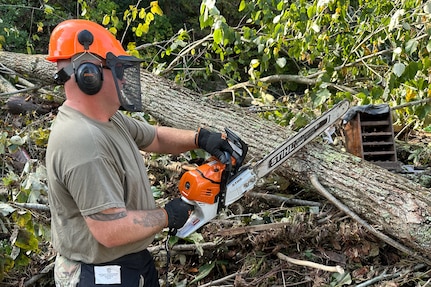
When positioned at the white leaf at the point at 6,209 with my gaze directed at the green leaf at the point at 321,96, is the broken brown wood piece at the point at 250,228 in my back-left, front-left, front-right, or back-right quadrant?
front-right

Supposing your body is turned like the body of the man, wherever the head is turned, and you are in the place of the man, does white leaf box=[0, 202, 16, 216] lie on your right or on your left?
on your left

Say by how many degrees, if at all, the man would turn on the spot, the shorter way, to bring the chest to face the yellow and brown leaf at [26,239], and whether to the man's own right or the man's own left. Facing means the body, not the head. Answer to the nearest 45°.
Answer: approximately 135° to the man's own left

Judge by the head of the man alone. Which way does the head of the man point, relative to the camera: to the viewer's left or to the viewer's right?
to the viewer's right

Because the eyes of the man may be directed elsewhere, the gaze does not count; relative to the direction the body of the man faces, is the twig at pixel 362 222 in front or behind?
in front

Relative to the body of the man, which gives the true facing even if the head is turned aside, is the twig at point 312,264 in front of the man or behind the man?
in front

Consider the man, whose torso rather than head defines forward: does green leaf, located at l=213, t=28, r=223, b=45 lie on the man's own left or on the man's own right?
on the man's own left

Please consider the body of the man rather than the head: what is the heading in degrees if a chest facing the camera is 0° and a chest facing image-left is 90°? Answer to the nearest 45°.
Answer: approximately 270°

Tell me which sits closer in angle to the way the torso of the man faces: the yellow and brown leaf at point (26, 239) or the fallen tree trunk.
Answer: the fallen tree trunk
